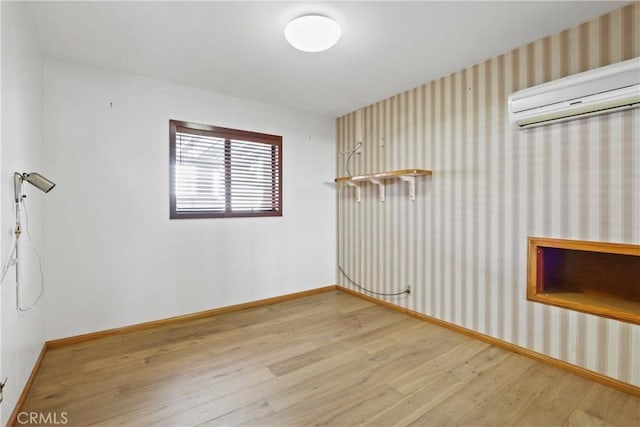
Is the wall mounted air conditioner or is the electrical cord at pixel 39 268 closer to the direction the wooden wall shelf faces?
the electrical cord

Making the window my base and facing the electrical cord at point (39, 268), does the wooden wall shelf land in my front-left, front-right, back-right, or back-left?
back-left

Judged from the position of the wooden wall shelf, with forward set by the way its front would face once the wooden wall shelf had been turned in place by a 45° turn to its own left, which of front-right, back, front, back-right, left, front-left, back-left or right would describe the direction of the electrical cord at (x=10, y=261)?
front-right

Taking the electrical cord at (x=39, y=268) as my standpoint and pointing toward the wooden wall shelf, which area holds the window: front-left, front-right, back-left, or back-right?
front-left

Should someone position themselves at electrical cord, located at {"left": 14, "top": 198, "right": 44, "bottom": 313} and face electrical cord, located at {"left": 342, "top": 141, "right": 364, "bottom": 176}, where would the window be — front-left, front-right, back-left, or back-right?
front-left

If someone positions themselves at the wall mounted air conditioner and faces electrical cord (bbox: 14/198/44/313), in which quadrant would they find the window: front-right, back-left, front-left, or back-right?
front-right

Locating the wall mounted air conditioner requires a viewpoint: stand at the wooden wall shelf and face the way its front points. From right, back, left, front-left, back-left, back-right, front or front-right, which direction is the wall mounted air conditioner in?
left

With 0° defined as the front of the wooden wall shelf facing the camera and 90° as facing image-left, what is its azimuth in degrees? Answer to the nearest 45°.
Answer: approximately 45°

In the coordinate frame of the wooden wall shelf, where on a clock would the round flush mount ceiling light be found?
The round flush mount ceiling light is roughly at 11 o'clock from the wooden wall shelf.

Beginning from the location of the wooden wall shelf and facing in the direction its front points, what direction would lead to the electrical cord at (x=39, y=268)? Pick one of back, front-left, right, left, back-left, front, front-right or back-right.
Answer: front

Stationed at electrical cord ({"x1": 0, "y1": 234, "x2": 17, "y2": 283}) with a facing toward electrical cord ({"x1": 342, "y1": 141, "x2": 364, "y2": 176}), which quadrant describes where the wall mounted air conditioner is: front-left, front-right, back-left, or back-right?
front-right
